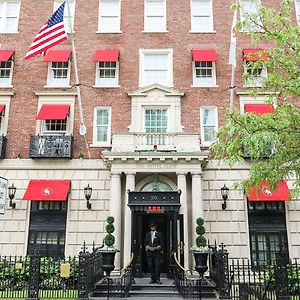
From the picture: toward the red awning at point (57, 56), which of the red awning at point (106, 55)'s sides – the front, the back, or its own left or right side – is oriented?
right

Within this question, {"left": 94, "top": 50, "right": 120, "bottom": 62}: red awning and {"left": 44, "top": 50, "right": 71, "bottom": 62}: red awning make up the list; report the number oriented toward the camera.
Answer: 2
